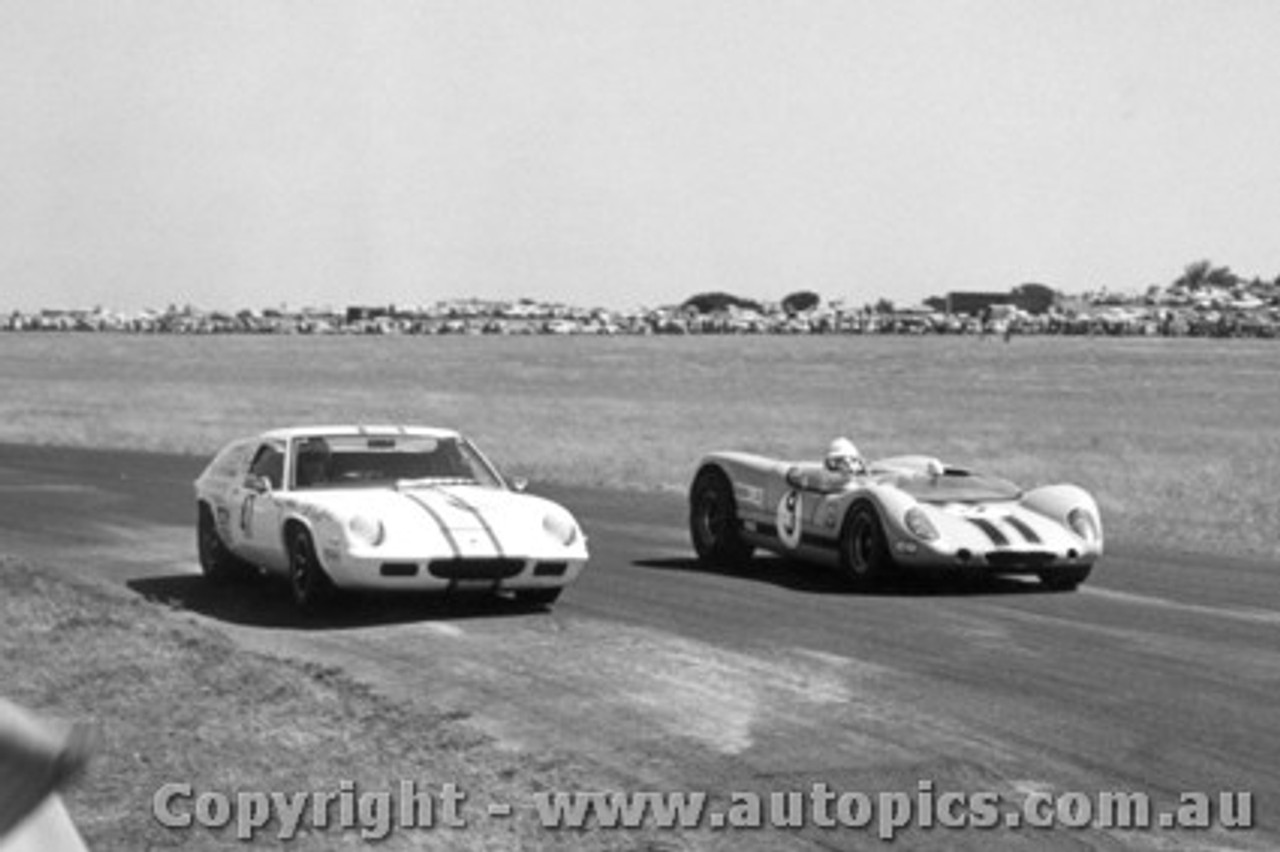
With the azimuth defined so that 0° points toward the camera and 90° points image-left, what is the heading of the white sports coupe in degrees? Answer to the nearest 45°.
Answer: approximately 315°

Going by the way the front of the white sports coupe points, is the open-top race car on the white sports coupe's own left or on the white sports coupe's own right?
on the white sports coupe's own left

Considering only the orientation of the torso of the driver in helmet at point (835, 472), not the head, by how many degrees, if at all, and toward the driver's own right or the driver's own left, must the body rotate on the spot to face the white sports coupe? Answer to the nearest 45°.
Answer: approximately 90° to the driver's own right

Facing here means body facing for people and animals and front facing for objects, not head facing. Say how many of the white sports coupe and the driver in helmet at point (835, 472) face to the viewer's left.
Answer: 0

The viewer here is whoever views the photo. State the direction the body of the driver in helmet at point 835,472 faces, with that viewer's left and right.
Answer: facing the viewer and to the right of the viewer

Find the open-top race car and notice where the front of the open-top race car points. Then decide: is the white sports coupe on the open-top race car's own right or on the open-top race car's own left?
on the open-top race car's own right

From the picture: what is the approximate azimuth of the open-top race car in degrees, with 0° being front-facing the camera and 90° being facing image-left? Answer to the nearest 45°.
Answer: approximately 315°

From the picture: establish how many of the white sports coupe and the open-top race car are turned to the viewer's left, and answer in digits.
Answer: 0
